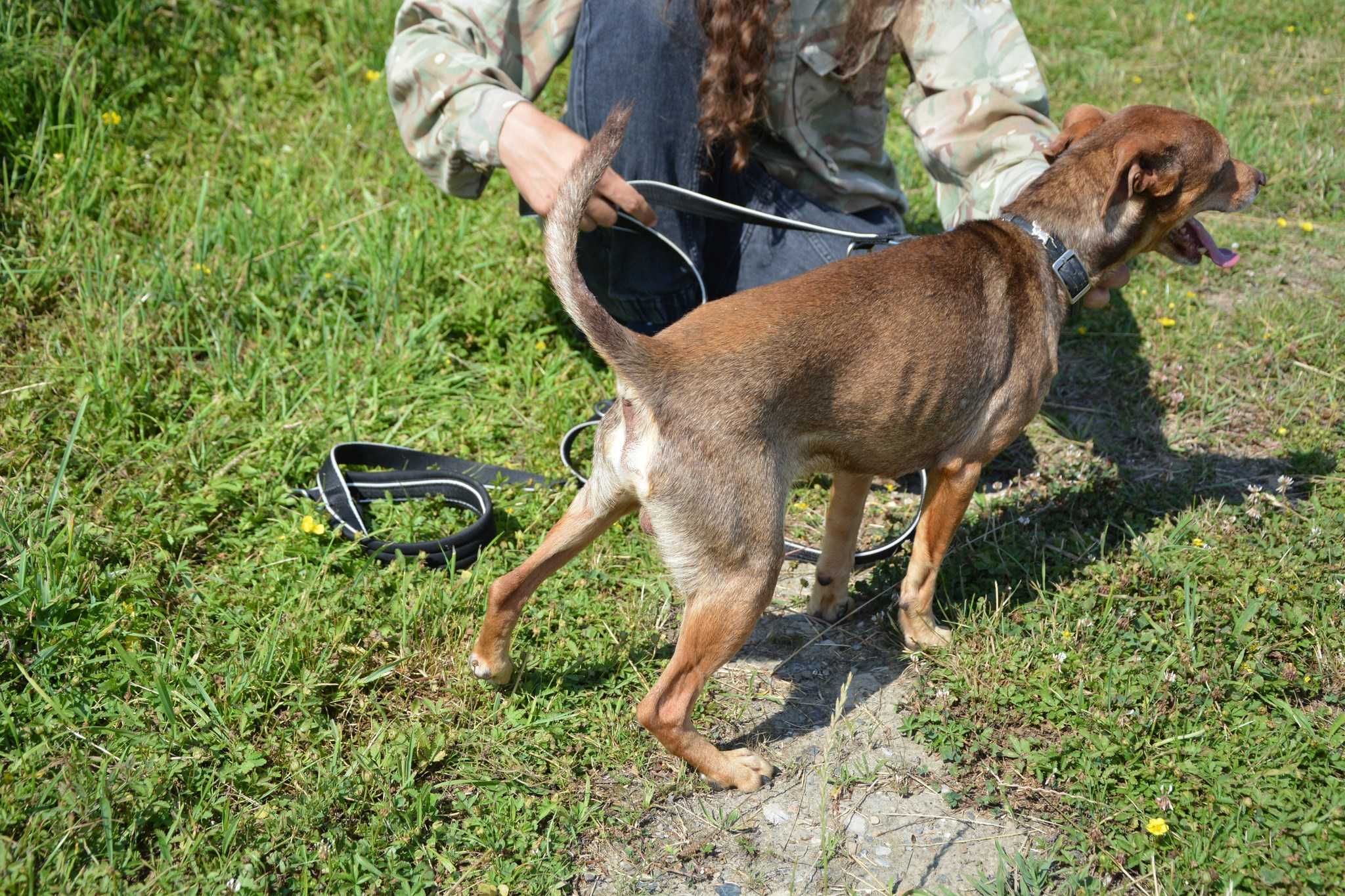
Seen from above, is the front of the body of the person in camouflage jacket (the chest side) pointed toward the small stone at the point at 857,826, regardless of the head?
yes

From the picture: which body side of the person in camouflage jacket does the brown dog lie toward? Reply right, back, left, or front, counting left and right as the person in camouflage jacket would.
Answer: front

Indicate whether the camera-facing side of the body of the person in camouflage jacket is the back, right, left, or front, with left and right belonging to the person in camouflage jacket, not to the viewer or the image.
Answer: front
